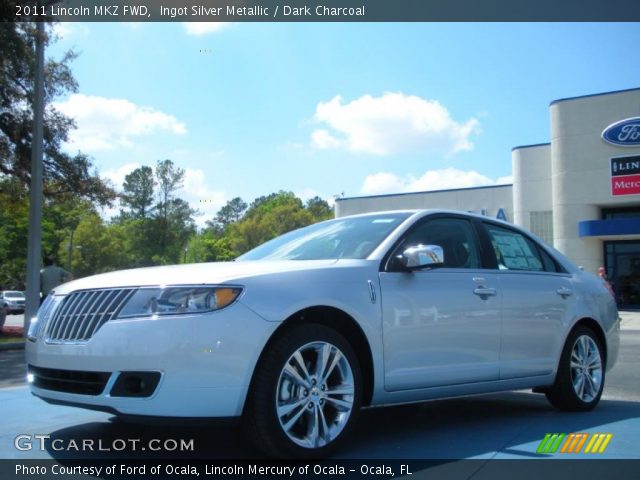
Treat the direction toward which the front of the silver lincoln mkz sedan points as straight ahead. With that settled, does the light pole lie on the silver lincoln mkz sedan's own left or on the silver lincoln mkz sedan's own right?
on the silver lincoln mkz sedan's own right

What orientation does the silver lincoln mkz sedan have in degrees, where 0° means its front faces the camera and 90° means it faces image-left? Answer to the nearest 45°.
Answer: approximately 45°

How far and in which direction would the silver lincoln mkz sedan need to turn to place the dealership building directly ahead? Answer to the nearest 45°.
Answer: approximately 180°

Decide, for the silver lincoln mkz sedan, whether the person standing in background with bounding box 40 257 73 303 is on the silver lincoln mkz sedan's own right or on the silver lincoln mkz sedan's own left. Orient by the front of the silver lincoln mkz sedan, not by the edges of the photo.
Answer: on the silver lincoln mkz sedan's own right

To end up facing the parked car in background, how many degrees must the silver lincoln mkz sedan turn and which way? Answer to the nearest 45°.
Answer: approximately 90° to its right

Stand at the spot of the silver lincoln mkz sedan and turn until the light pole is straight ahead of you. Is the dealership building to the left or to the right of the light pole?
right
